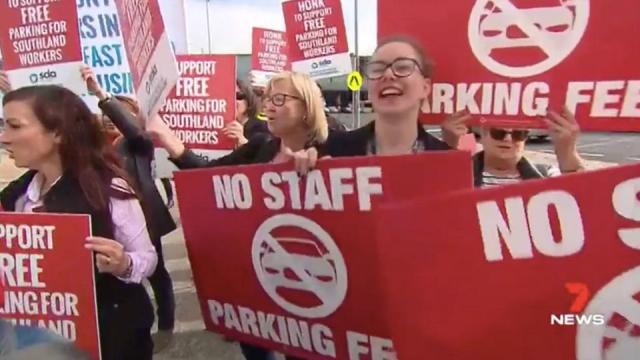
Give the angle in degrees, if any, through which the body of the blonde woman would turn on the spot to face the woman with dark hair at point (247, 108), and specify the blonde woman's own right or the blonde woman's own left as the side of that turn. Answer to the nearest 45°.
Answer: approximately 135° to the blonde woman's own right

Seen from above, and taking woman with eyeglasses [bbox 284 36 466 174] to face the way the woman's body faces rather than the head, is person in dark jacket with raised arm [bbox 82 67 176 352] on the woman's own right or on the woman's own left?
on the woman's own right

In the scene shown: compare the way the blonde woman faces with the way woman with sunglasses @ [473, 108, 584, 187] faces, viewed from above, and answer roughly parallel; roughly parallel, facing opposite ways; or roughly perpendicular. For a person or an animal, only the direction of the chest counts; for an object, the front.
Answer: roughly parallel

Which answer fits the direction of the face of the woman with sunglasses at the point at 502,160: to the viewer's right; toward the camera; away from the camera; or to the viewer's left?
toward the camera

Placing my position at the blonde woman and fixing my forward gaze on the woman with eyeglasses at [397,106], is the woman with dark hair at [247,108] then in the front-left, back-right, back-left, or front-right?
back-left

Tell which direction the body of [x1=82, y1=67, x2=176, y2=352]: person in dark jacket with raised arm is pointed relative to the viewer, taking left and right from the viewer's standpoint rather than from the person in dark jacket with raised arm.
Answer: facing to the left of the viewer

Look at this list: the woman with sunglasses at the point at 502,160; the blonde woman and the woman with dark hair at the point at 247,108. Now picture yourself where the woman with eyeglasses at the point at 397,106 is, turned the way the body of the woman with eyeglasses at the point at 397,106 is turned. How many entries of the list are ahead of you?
0

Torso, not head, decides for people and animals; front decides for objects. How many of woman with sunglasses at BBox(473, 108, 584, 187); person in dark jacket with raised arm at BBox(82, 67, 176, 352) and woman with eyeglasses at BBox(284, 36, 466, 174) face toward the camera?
2

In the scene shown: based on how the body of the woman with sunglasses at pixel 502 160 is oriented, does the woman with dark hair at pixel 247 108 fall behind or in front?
behind

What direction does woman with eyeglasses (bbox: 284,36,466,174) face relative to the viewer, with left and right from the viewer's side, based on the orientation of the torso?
facing the viewer

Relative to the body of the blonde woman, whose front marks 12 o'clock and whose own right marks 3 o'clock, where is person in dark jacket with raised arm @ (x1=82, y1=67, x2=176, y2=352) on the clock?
The person in dark jacket with raised arm is roughly at 2 o'clock from the blonde woman.

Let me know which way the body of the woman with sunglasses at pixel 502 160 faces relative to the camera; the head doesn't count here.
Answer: toward the camera

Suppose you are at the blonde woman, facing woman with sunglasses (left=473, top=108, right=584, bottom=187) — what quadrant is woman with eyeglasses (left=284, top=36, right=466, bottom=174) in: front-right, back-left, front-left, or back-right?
front-right

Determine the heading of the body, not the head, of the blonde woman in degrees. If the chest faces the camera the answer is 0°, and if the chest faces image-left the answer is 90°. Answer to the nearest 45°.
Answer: approximately 45°

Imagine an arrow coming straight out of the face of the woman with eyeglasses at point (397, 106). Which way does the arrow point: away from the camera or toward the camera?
toward the camera

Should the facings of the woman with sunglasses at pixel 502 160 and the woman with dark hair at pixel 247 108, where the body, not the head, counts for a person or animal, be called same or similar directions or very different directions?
same or similar directions

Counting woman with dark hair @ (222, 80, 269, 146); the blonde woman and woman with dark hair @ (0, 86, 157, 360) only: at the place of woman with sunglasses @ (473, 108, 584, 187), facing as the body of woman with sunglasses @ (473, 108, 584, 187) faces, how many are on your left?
0
